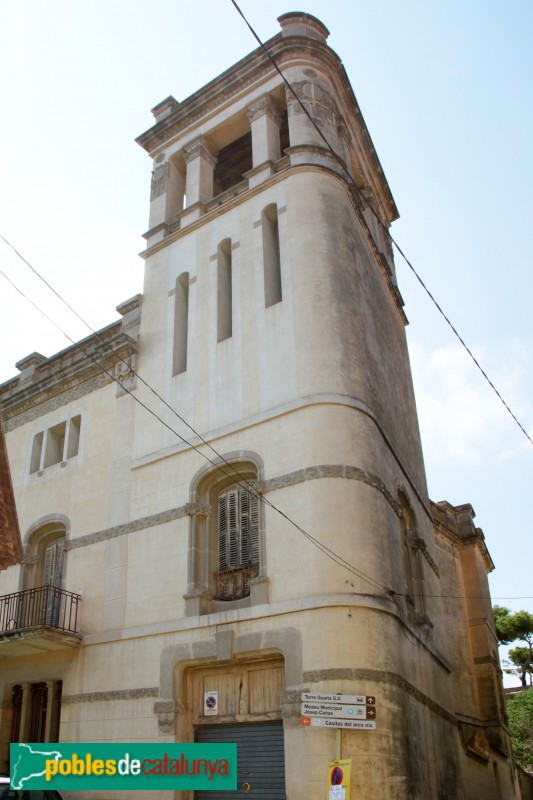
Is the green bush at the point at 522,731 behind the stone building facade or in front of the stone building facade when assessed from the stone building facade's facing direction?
behind
